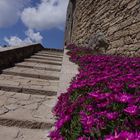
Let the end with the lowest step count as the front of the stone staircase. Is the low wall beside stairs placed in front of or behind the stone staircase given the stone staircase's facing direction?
behind

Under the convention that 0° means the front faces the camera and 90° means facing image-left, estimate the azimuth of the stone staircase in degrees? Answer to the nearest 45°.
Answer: approximately 0°
